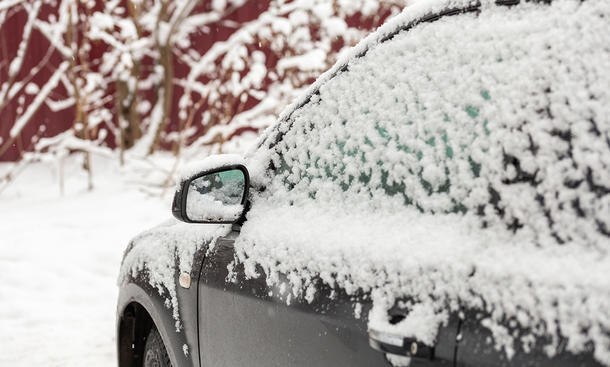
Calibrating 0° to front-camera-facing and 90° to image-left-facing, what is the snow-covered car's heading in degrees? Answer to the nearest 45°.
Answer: approximately 135°
